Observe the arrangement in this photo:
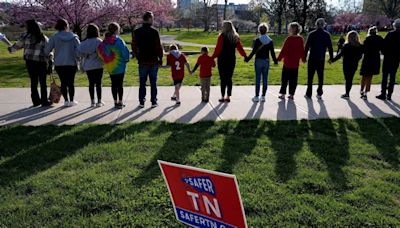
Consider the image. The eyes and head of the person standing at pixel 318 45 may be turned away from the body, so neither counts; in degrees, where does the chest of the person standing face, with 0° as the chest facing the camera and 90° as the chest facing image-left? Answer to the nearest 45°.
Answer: approximately 180°

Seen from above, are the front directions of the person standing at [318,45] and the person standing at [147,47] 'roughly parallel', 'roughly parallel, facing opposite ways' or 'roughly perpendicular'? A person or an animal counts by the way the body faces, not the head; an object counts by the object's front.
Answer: roughly parallel

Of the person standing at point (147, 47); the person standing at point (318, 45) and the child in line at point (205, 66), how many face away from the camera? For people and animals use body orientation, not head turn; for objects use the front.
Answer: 3

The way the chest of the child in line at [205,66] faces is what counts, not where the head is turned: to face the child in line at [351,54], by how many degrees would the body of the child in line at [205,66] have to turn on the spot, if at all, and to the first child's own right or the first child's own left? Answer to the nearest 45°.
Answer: approximately 90° to the first child's own right
